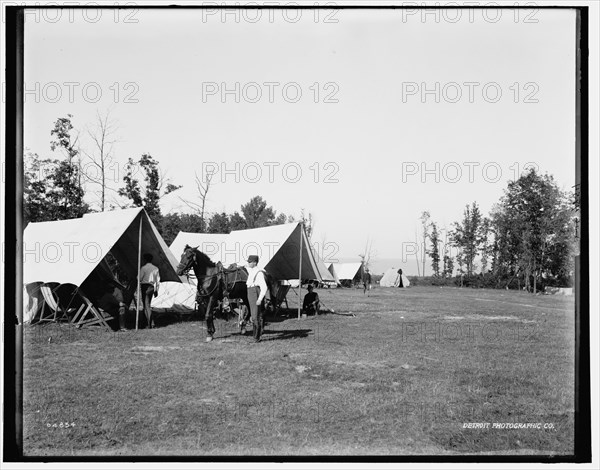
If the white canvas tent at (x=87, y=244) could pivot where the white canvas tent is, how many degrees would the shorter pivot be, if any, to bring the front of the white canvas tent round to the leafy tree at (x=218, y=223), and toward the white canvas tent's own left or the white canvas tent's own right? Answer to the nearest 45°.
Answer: approximately 135° to the white canvas tent's own left

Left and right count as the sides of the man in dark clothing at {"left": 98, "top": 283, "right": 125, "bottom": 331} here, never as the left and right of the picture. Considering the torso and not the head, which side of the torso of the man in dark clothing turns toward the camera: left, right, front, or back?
right

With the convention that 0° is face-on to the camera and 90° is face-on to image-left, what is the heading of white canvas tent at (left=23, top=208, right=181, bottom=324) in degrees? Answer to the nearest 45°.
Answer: approximately 315°

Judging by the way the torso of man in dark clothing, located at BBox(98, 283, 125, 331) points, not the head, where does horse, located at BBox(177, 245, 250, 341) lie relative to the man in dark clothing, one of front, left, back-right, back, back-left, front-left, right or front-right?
front-right

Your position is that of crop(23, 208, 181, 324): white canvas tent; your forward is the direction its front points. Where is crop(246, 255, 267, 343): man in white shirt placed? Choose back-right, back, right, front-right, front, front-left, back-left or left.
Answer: front

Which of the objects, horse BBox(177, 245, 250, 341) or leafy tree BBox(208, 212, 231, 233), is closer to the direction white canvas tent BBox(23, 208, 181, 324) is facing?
the horse
